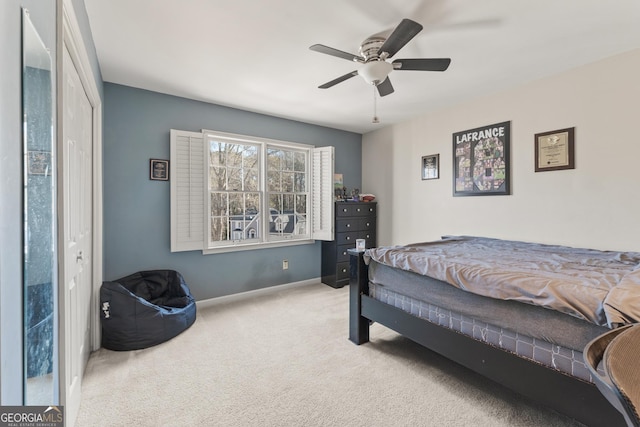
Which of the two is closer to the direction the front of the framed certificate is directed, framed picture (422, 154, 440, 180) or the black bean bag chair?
the black bean bag chair

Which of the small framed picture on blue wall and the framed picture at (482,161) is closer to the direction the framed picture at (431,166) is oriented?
the small framed picture on blue wall

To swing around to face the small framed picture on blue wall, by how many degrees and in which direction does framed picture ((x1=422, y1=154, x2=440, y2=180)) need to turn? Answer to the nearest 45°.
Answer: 0° — it already faces it

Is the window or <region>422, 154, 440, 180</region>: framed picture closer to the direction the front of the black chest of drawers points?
the framed picture

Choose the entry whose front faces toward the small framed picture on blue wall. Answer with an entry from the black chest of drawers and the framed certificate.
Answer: the framed certificate

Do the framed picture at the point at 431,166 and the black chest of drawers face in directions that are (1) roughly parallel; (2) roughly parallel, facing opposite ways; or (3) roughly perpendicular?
roughly perpendicular

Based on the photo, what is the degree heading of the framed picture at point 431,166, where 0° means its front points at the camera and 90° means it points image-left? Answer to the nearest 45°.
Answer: approximately 45°

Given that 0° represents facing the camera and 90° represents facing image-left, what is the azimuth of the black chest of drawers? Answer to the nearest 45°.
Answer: approximately 315°

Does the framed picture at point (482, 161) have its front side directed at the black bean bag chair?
yes

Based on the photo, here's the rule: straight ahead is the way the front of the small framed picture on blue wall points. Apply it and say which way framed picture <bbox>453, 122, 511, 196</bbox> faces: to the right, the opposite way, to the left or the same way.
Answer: to the right

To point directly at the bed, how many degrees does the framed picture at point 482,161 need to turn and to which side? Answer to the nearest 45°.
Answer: approximately 45° to its left

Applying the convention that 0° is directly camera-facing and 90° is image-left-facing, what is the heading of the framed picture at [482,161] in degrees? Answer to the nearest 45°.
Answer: approximately 45°
